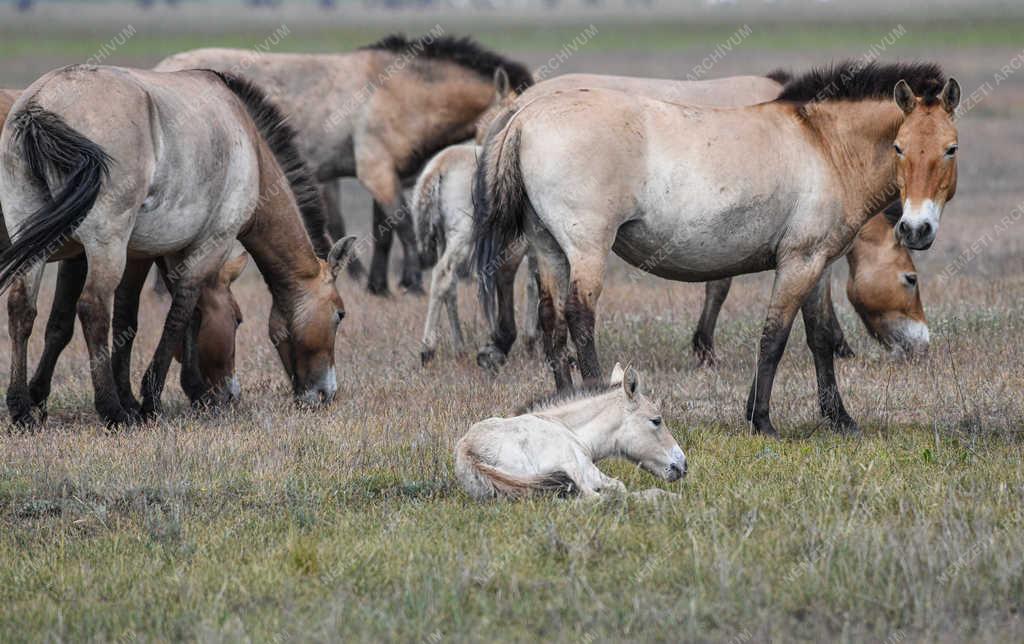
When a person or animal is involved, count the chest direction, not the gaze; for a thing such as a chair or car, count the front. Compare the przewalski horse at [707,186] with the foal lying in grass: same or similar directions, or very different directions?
same or similar directions

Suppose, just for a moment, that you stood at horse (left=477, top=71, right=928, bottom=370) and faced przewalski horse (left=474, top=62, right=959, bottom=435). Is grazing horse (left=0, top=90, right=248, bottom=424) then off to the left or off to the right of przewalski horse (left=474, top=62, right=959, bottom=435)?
right

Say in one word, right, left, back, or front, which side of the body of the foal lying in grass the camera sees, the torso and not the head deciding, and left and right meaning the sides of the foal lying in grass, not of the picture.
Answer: right

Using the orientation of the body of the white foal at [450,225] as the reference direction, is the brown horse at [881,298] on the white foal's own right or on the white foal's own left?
on the white foal's own right

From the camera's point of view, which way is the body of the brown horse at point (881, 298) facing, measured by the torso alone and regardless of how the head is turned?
to the viewer's right

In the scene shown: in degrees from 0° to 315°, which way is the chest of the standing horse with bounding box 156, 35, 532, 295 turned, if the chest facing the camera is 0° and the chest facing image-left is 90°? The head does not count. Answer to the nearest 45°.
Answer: approximately 270°

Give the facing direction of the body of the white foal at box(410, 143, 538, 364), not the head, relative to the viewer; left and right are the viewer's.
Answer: facing away from the viewer and to the right of the viewer

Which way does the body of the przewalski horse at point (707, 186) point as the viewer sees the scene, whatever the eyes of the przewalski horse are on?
to the viewer's right

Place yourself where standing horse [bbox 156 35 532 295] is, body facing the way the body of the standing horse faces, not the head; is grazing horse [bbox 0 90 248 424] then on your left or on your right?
on your right

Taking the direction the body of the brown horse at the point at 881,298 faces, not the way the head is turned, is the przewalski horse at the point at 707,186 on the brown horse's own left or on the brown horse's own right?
on the brown horse's own right

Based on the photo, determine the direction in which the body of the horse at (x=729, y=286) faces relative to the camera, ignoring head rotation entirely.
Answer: to the viewer's right

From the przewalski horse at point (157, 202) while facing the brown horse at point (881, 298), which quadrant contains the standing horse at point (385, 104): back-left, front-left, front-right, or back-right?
front-left
